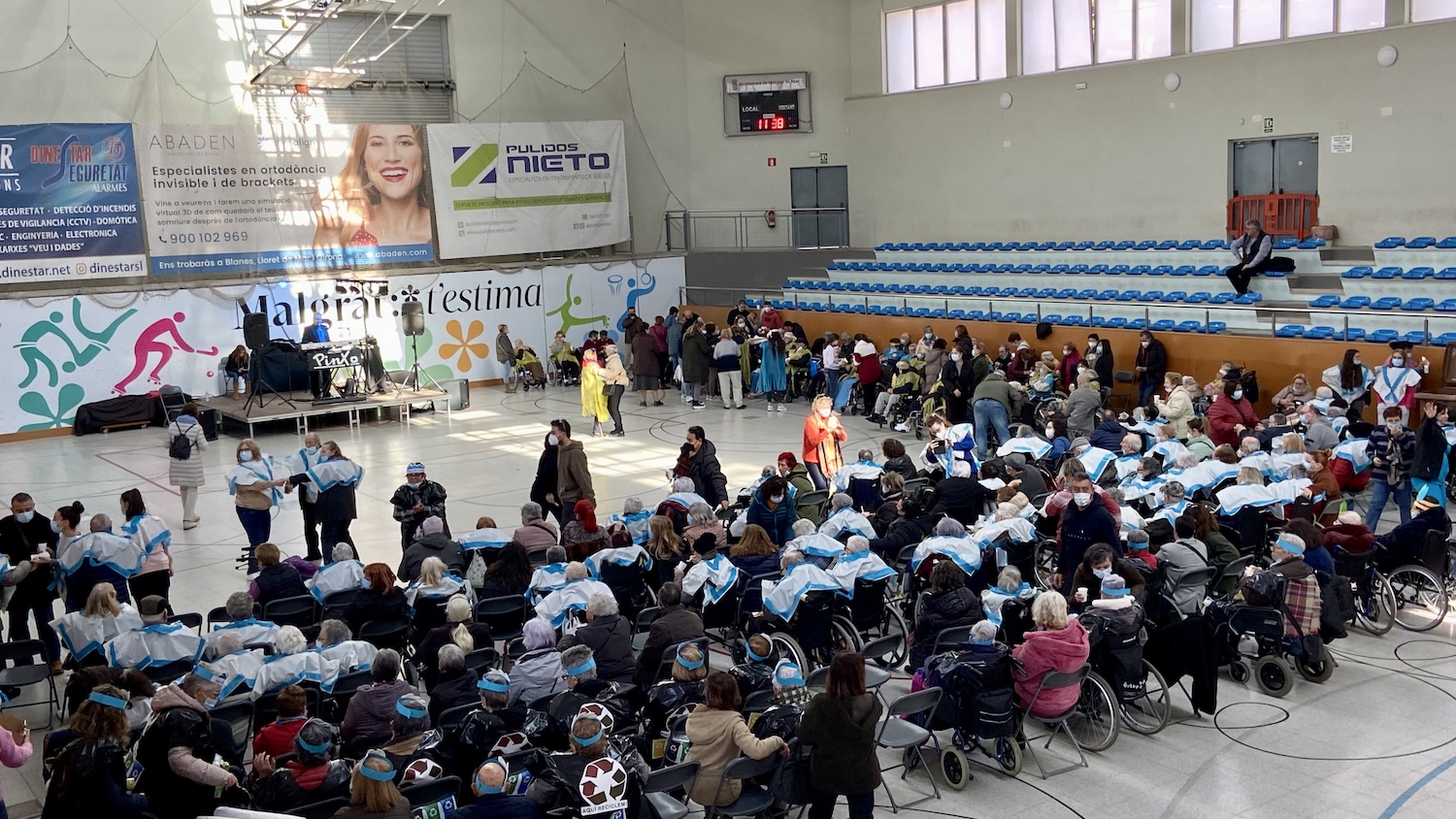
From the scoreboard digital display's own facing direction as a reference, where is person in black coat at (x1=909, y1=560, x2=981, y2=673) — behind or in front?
in front

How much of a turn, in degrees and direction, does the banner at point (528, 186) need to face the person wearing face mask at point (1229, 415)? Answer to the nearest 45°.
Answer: approximately 45° to its left

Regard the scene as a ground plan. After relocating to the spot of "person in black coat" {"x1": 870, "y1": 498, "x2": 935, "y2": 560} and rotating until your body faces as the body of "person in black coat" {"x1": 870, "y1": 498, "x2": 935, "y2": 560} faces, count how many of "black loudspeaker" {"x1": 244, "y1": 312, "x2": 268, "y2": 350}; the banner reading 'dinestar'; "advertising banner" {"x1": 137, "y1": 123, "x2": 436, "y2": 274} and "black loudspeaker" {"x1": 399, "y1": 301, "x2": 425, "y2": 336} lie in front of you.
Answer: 4

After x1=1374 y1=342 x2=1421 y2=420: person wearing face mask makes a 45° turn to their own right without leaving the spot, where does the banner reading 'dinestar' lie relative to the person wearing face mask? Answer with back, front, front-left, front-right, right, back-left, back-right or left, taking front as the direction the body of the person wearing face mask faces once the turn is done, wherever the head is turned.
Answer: front-right

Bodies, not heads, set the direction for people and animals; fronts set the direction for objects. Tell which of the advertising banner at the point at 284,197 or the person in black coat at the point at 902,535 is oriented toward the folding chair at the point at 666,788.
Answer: the advertising banner

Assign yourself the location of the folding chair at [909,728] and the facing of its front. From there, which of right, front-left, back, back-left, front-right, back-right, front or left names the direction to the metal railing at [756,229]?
front-right

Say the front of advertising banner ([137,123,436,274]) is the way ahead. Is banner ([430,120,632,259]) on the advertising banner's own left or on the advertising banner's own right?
on the advertising banner's own left

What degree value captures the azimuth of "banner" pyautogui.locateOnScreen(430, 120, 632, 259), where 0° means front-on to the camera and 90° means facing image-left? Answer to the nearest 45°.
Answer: approximately 0°

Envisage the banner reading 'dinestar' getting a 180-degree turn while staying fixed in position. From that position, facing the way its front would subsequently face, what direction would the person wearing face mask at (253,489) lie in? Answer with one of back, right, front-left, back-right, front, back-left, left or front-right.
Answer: back

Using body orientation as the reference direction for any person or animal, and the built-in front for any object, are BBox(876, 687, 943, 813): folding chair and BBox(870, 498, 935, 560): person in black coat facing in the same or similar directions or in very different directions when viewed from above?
same or similar directions

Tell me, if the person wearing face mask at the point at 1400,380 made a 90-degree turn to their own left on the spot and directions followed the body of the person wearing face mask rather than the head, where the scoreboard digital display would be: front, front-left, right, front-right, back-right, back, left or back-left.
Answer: back-left

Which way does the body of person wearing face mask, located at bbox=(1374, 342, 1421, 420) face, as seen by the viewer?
toward the camera

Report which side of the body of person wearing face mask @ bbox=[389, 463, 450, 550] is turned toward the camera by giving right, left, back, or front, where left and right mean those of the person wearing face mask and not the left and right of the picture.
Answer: front

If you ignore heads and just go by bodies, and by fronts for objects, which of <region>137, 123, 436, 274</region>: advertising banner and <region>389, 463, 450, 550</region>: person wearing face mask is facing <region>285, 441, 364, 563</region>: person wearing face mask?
the advertising banner

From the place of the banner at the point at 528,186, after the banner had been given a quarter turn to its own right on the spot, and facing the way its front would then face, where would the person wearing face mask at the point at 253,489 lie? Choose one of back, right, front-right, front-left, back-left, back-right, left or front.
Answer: left

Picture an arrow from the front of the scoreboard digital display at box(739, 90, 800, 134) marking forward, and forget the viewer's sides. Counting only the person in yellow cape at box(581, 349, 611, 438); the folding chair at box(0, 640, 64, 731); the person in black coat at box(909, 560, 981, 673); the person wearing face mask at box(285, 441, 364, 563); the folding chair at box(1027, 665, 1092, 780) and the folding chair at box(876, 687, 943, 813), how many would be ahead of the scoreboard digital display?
6

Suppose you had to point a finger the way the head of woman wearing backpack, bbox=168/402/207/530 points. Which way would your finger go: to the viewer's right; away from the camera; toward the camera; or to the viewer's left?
away from the camera

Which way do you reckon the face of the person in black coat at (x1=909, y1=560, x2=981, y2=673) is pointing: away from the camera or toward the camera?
away from the camera

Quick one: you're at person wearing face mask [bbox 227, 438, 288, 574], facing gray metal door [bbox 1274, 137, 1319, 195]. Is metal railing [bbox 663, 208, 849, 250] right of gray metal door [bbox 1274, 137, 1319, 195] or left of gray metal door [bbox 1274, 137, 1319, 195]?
left

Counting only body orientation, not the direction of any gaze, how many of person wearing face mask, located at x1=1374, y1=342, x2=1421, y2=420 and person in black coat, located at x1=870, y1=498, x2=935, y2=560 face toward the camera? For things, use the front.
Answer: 1

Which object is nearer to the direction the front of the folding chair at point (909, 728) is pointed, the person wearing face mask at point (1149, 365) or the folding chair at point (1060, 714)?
the person wearing face mask

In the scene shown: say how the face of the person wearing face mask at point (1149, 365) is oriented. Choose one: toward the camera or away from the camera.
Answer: toward the camera

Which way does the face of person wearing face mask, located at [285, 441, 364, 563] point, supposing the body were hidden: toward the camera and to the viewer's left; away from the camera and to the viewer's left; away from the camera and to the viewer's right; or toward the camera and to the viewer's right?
toward the camera and to the viewer's left

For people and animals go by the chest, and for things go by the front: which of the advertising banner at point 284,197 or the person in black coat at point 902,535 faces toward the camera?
the advertising banner
